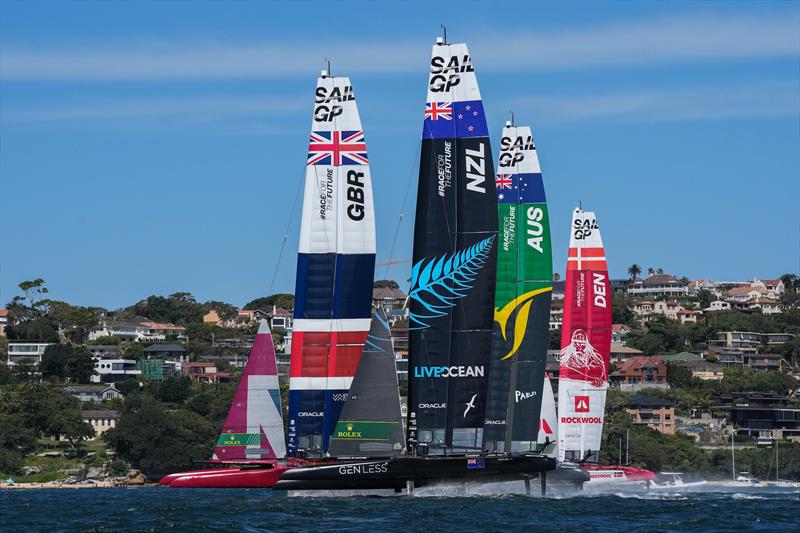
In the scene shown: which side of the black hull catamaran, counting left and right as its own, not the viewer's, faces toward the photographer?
left

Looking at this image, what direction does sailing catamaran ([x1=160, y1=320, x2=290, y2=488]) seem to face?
to the viewer's left
